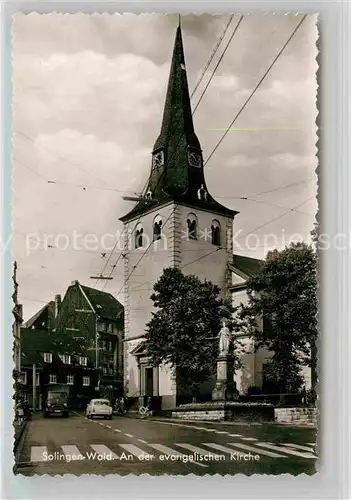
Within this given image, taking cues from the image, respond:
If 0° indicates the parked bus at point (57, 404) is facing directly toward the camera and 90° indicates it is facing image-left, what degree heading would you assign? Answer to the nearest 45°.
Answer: approximately 0°

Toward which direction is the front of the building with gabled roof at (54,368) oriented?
toward the camera
